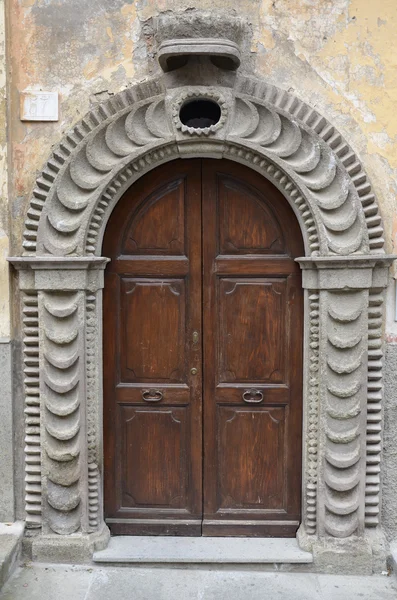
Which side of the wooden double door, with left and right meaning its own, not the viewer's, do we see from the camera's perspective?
front

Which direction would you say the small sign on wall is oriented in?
toward the camera

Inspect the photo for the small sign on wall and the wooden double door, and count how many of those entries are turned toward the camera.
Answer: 2

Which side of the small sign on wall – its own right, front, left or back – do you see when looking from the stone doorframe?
left
